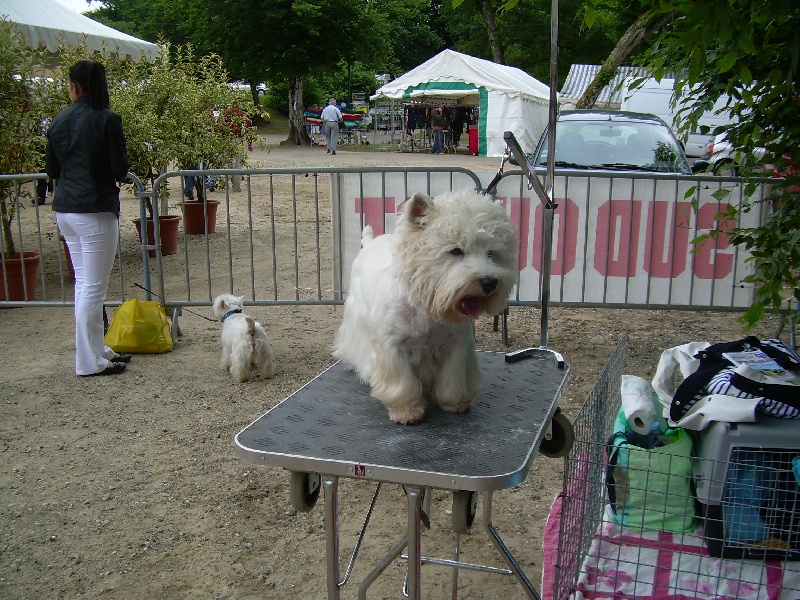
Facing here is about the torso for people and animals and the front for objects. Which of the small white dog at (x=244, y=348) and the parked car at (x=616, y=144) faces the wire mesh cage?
the parked car

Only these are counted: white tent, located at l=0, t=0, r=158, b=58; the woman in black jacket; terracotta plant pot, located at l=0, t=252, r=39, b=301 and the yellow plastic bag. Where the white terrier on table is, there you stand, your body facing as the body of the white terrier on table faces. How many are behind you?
4

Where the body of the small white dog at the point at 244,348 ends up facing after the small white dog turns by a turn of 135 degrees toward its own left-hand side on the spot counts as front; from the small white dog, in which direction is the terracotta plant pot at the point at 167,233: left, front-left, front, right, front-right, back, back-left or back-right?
back

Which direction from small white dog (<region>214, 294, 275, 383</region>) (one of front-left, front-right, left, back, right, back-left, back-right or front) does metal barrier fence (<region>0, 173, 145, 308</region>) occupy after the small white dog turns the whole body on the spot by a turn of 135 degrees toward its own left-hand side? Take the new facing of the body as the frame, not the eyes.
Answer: back-right

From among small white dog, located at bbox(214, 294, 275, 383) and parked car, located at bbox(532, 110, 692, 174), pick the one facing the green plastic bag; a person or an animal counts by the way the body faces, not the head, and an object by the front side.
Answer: the parked car

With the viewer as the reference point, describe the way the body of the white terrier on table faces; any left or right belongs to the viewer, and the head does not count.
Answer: facing the viewer and to the right of the viewer

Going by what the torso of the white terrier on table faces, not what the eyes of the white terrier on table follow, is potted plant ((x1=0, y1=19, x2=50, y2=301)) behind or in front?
behind

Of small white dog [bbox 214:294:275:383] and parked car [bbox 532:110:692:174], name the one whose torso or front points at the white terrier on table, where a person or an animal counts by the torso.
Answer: the parked car

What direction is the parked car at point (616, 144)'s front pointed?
toward the camera

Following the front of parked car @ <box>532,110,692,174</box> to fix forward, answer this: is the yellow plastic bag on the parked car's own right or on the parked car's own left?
on the parked car's own right

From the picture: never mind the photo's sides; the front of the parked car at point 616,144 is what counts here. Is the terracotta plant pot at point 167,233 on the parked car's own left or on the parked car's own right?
on the parked car's own right

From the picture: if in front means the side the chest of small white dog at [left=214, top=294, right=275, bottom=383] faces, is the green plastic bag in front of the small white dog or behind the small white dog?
behind
